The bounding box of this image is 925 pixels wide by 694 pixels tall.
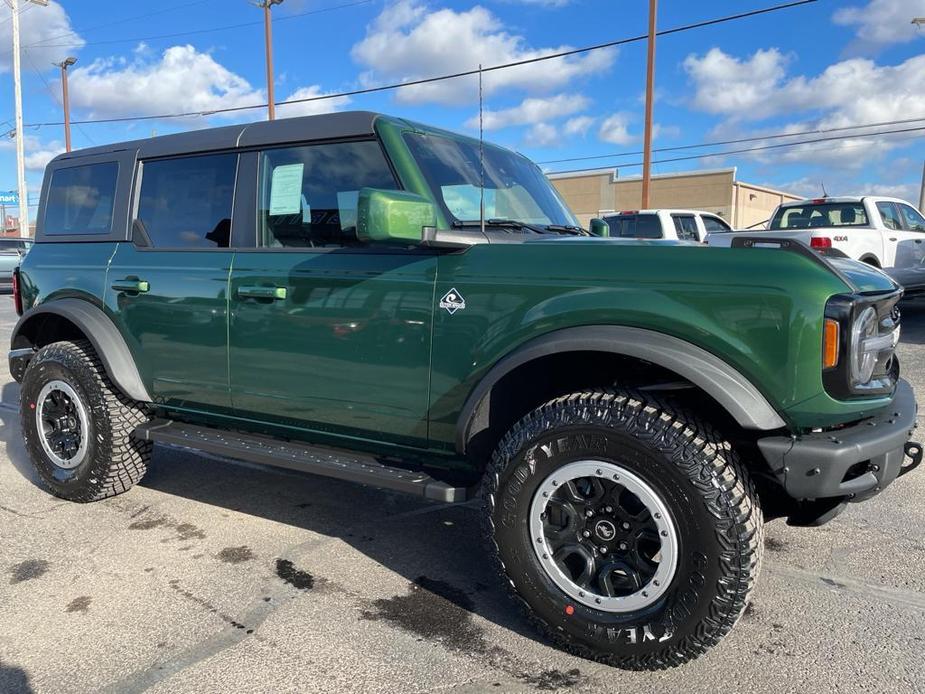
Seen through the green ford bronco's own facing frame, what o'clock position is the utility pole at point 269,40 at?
The utility pole is roughly at 7 o'clock from the green ford bronco.

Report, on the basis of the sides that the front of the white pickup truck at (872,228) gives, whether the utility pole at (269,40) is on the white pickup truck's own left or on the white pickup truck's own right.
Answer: on the white pickup truck's own left

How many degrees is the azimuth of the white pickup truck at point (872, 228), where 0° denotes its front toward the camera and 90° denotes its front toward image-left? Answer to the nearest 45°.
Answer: approximately 225°

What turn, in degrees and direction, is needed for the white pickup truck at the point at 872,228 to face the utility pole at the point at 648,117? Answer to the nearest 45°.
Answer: approximately 90° to its left

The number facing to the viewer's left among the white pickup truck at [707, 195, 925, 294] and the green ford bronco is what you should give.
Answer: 0

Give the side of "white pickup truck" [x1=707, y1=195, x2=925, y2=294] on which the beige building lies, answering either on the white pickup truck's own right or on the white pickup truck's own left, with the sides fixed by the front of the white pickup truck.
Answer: on the white pickup truck's own left

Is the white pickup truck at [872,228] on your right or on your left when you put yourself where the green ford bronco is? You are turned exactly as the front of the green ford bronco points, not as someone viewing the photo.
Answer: on your left

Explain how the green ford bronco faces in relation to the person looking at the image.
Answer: facing the viewer and to the right of the viewer

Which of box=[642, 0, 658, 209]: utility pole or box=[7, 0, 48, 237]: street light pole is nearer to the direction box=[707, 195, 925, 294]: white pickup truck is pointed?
the utility pole

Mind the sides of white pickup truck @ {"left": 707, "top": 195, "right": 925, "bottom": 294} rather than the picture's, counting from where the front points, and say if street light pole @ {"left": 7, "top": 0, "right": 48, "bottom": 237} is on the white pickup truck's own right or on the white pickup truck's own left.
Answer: on the white pickup truck's own left
